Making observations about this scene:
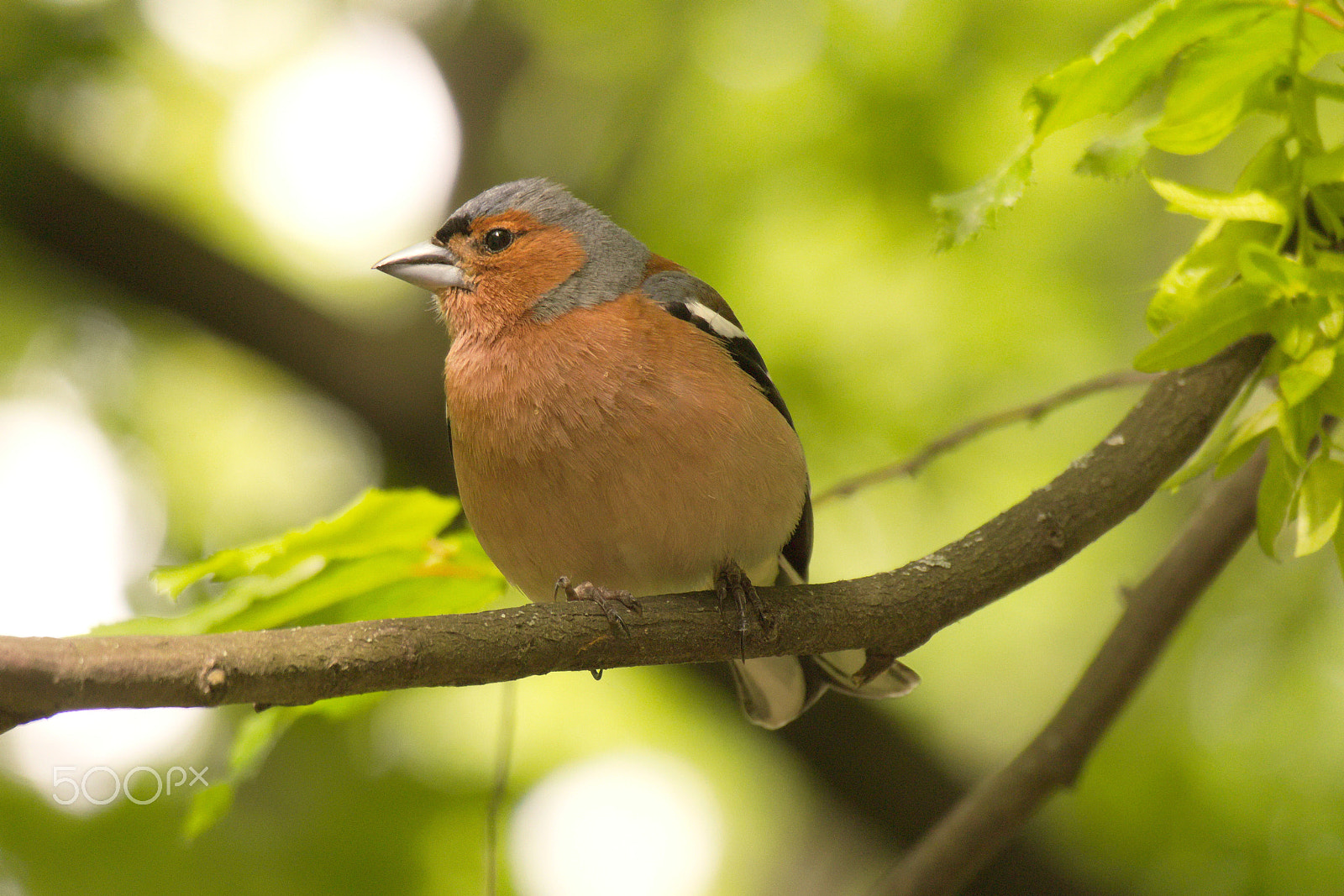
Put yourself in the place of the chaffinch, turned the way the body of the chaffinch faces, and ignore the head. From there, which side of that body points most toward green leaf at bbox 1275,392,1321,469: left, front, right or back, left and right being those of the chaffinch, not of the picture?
left

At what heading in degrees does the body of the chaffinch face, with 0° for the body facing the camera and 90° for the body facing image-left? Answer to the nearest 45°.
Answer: approximately 45°

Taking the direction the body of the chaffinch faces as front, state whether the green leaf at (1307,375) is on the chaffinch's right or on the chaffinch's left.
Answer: on the chaffinch's left

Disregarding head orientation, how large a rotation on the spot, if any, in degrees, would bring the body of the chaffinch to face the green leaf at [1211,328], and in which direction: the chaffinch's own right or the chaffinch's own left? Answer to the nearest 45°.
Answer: approximately 90° to the chaffinch's own left

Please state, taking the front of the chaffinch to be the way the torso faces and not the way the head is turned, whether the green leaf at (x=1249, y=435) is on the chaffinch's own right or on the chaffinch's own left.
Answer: on the chaffinch's own left

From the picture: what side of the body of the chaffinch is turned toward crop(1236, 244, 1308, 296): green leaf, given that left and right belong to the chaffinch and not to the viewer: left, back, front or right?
left

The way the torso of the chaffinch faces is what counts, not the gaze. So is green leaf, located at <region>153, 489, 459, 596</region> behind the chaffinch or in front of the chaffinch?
in front

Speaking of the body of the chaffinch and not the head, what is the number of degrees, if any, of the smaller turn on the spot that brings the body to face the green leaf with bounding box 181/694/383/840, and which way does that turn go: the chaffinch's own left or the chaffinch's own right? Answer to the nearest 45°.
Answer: approximately 90° to the chaffinch's own right
